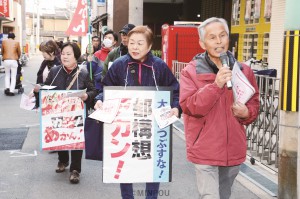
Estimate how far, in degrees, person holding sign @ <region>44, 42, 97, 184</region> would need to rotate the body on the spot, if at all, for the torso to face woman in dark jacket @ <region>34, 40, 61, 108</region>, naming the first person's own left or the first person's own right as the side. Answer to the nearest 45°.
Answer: approximately 180°

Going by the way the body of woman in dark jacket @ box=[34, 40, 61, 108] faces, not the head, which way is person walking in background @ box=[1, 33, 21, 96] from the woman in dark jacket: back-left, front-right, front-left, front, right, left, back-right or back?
back-right

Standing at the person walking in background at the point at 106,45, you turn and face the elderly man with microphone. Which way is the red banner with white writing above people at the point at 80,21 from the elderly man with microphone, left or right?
right

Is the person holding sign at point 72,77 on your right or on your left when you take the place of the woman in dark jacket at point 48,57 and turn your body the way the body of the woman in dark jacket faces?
on your left

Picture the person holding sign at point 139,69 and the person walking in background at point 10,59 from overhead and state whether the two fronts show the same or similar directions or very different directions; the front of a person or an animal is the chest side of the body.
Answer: very different directions

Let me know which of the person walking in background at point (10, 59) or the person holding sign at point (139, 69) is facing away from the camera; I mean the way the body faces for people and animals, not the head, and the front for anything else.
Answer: the person walking in background

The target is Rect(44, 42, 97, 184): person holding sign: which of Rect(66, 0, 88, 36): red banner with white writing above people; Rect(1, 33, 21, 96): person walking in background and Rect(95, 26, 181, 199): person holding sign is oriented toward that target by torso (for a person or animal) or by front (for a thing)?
the red banner with white writing above people

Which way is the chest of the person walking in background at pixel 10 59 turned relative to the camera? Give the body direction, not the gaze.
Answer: away from the camera

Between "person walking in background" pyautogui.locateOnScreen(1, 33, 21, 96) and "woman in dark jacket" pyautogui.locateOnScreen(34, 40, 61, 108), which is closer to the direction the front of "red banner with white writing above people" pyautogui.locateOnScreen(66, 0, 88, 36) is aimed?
the woman in dark jacket
